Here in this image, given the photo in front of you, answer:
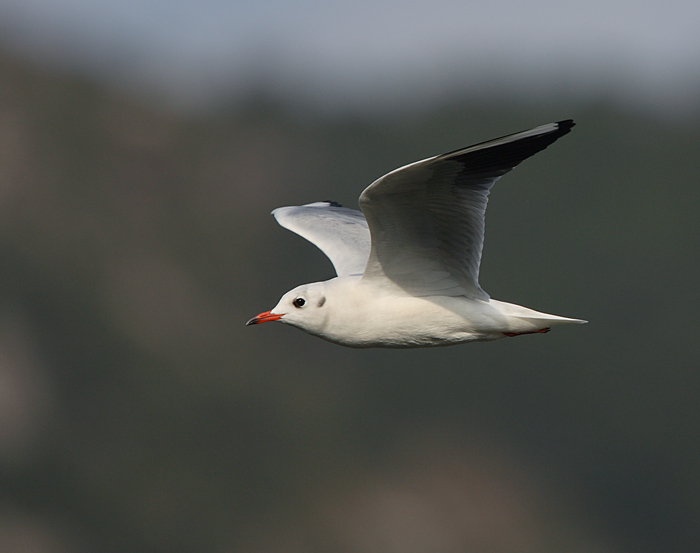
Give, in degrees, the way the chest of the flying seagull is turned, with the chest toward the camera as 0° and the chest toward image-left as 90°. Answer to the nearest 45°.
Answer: approximately 90°
